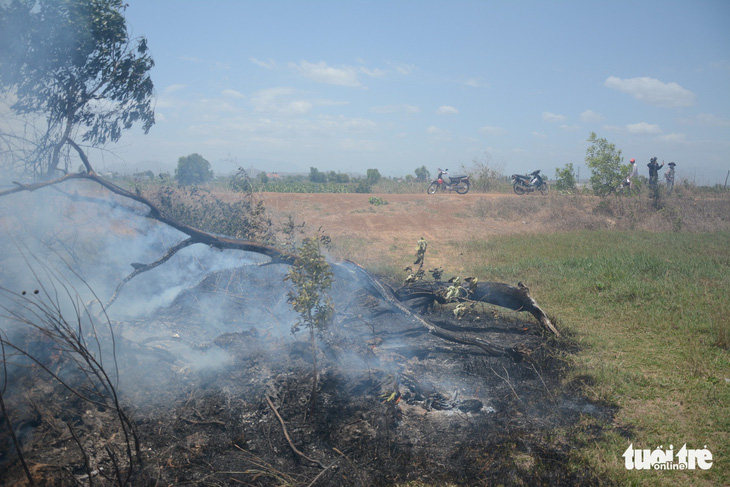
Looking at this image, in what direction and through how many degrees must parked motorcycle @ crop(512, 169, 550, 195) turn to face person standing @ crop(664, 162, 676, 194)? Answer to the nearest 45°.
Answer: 0° — it already faces them

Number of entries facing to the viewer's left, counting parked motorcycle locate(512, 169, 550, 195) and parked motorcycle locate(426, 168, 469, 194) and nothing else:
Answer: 1

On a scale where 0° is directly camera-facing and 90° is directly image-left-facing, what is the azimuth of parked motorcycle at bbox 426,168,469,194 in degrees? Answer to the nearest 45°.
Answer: approximately 90°

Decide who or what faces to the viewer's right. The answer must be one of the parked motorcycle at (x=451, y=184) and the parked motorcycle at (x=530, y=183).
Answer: the parked motorcycle at (x=530, y=183)

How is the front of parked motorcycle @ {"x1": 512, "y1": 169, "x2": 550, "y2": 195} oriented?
to the viewer's right

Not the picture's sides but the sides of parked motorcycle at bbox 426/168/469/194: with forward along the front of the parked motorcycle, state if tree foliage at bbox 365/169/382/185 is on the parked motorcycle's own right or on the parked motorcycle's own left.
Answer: on the parked motorcycle's own right
